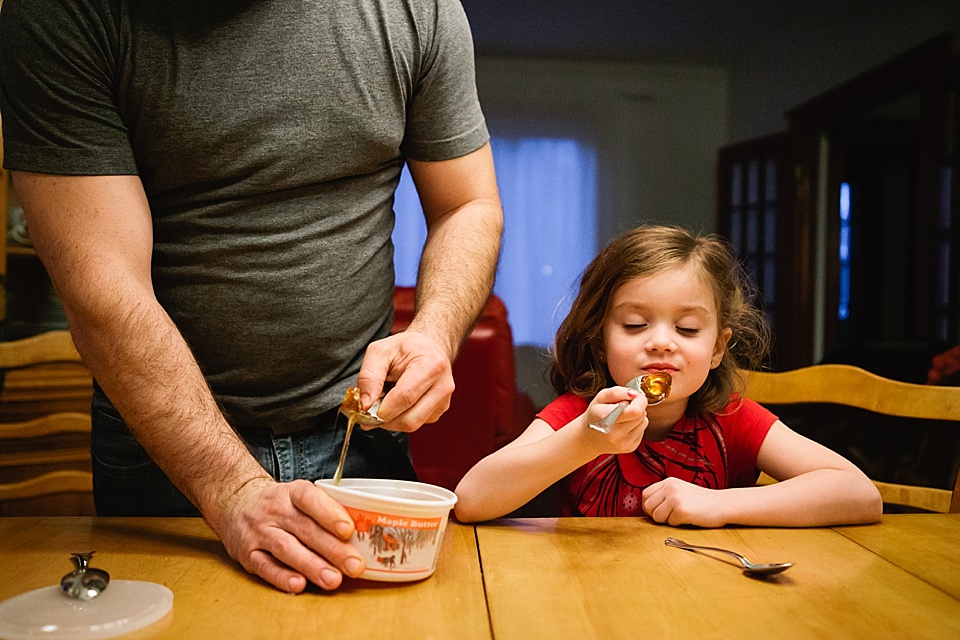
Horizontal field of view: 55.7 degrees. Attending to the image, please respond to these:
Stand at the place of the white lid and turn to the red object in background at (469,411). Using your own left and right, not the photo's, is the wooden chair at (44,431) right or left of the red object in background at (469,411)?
left

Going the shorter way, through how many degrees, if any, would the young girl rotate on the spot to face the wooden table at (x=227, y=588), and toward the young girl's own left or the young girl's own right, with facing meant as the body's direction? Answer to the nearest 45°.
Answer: approximately 45° to the young girl's own right

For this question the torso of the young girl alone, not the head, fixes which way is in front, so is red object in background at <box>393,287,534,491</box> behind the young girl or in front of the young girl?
behind

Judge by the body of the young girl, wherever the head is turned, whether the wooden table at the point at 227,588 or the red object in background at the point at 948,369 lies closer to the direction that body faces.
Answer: the wooden table

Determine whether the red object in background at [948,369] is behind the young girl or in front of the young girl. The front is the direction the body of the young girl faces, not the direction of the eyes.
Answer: behind

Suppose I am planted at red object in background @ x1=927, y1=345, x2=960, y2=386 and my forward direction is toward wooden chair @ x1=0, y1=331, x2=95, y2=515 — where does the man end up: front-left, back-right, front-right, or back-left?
front-left

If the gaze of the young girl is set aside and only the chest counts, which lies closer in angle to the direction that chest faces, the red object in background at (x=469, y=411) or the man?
the man

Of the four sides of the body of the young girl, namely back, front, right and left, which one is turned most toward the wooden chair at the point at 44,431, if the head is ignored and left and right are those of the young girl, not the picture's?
right

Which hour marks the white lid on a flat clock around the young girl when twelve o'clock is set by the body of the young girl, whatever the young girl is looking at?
The white lid is roughly at 1 o'clock from the young girl.

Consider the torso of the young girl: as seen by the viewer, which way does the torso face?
toward the camera

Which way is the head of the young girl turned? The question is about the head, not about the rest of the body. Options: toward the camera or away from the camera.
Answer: toward the camera

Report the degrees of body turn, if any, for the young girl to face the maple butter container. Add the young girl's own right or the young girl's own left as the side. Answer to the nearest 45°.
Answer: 0° — they already face it

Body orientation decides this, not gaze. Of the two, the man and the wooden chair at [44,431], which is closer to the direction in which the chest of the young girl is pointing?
the man

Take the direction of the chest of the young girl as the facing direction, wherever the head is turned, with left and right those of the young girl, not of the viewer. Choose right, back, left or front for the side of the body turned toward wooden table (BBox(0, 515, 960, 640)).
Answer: front

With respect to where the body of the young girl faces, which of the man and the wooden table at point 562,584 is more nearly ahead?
the wooden table
